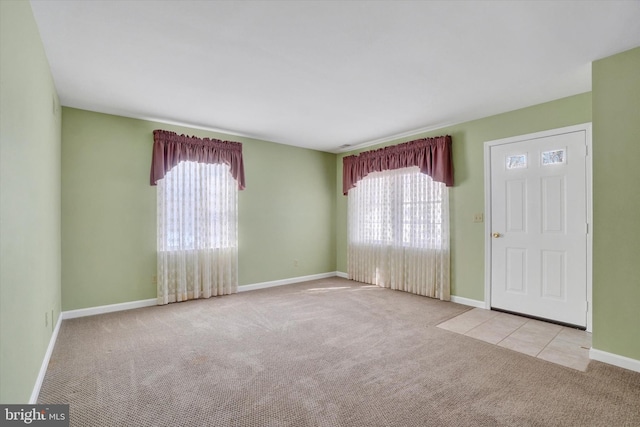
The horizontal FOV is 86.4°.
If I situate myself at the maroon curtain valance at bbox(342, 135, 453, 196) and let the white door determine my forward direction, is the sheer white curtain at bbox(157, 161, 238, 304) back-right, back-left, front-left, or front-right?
back-right

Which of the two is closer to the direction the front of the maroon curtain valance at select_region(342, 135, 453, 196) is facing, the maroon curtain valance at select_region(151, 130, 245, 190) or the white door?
the maroon curtain valance

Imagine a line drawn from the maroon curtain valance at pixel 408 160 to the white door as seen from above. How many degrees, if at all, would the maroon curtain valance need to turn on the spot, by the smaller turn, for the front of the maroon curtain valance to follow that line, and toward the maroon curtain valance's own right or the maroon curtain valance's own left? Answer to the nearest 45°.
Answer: approximately 90° to the maroon curtain valance's own left

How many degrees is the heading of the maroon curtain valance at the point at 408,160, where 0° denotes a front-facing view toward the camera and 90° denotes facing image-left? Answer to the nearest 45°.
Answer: approximately 45°

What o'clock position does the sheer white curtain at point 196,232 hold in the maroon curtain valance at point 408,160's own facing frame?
The sheer white curtain is roughly at 1 o'clock from the maroon curtain valance.

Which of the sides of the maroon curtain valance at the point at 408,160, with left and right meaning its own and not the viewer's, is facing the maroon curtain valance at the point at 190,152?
front
